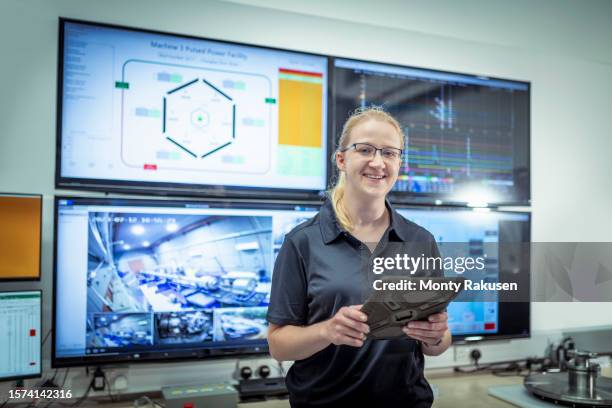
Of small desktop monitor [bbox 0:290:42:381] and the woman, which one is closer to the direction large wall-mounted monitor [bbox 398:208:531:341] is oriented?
the woman

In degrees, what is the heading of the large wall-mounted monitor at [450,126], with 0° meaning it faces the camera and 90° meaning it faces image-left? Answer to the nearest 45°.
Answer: approximately 315°

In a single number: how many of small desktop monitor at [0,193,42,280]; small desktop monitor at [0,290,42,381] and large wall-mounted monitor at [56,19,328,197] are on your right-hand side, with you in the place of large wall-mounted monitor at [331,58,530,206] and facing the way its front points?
3

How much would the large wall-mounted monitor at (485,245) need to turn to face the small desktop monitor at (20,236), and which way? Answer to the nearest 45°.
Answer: approximately 90° to its right
